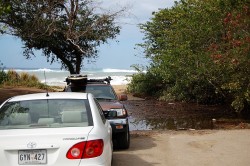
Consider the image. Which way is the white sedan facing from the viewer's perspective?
away from the camera

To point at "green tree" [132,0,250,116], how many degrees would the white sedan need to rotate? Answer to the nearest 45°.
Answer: approximately 45° to its right

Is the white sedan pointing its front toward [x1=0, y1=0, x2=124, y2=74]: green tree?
yes
